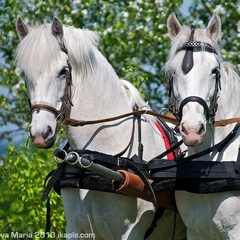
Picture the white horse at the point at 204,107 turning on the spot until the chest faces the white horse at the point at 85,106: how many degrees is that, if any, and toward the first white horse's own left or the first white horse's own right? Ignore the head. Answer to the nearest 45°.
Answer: approximately 45° to the first white horse's own right

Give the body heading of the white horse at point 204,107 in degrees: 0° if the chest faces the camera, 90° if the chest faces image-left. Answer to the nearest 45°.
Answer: approximately 45°

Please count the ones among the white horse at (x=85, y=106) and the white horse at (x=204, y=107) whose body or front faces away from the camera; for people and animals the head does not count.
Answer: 0

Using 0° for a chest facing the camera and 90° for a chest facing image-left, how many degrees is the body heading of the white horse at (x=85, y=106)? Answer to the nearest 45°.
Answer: approximately 45°
